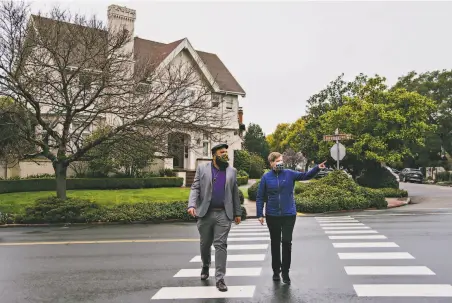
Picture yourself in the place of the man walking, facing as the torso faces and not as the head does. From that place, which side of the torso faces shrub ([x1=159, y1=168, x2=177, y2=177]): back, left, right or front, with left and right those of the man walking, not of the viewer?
back

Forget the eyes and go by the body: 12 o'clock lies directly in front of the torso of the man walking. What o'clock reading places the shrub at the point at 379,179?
The shrub is roughly at 7 o'clock from the man walking.

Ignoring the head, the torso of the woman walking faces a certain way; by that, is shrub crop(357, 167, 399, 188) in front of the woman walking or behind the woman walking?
behind

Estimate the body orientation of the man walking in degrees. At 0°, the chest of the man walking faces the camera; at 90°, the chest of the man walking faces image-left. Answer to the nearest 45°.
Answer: approximately 0°

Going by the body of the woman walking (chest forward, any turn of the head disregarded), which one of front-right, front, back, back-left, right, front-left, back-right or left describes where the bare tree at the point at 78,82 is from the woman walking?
back-right

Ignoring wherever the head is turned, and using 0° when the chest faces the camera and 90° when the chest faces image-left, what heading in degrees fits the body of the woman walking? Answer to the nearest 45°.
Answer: approximately 0°

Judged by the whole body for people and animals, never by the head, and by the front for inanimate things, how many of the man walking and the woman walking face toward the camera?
2

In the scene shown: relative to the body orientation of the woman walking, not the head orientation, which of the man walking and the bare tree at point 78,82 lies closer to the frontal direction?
the man walking

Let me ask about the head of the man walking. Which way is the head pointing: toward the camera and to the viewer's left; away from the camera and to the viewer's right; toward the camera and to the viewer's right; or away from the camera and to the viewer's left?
toward the camera and to the viewer's right

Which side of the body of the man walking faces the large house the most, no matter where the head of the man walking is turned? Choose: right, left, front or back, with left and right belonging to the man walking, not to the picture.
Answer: back

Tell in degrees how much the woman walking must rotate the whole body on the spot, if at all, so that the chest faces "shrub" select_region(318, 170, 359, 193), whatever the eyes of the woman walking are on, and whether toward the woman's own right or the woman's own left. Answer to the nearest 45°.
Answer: approximately 180°
